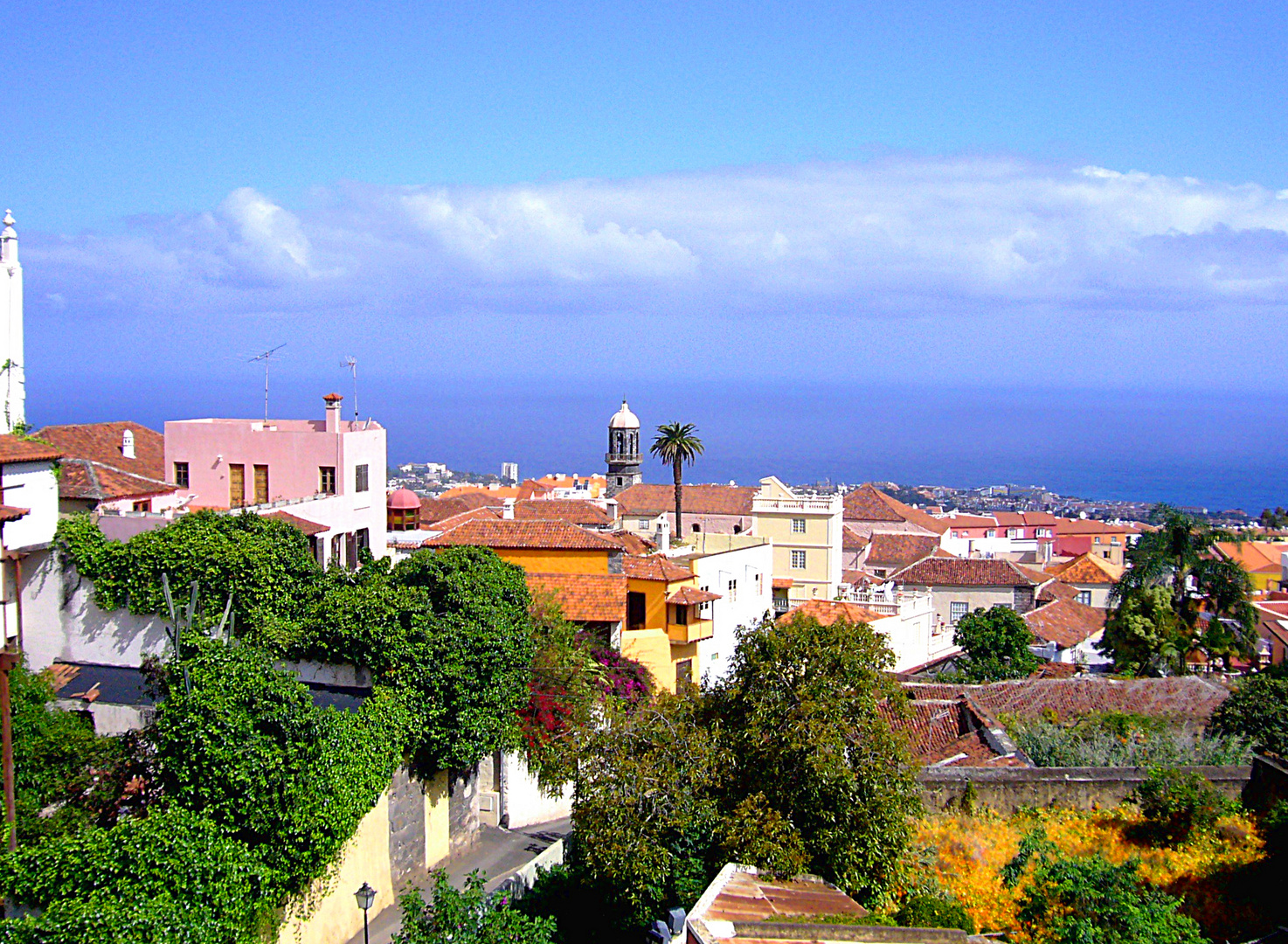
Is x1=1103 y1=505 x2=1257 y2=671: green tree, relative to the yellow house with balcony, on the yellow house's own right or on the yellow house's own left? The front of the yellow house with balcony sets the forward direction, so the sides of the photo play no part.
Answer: on the yellow house's own left

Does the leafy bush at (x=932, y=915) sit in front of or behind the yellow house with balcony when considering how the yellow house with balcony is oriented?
in front

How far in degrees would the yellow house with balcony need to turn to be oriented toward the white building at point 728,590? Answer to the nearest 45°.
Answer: approximately 135° to its left

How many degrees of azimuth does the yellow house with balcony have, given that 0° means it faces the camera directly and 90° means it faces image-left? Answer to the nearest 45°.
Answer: approximately 315°

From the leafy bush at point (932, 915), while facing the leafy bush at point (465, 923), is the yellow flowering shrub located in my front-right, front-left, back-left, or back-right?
back-right

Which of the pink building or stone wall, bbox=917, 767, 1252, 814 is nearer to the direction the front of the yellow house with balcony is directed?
the stone wall

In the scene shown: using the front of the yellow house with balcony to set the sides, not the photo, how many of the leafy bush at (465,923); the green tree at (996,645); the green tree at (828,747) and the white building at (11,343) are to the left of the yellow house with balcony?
1

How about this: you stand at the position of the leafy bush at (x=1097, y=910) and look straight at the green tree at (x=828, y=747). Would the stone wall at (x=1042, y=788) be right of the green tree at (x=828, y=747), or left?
right

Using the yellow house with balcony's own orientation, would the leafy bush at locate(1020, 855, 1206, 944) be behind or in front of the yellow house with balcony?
in front

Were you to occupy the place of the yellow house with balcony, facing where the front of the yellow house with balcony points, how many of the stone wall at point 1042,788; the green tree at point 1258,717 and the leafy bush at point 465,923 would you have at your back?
0

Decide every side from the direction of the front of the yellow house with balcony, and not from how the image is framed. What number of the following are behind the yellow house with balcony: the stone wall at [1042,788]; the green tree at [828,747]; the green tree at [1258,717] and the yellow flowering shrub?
0

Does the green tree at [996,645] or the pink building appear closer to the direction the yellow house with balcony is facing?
the green tree
